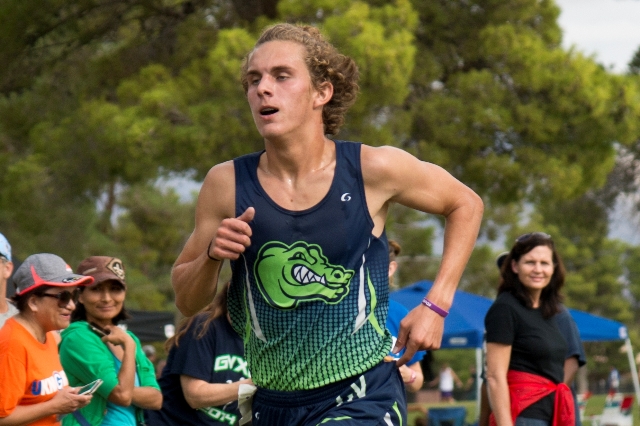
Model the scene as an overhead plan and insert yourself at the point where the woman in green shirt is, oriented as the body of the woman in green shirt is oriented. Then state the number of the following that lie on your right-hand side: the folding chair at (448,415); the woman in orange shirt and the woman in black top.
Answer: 1

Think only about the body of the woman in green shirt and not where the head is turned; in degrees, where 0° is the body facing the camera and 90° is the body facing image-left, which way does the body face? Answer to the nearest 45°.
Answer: approximately 315°

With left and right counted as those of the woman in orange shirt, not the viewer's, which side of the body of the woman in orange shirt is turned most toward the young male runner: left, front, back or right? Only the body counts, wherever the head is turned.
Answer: front

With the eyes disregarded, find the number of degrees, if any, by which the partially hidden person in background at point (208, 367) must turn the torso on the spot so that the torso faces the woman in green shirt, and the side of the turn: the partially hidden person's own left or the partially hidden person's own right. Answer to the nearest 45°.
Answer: approximately 135° to the partially hidden person's own right

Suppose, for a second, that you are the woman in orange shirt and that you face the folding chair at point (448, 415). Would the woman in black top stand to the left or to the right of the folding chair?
right

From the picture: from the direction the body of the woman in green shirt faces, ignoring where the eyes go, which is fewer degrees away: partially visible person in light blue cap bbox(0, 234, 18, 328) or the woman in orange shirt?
the woman in orange shirt

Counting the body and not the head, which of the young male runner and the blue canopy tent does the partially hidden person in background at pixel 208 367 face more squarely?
the young male runner

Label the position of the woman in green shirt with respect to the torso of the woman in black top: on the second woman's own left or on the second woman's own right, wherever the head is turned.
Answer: on the second woman's own right

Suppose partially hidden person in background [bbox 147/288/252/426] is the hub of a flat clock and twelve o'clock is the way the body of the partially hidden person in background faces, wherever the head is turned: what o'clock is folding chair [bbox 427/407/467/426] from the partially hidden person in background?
The folding chair is roughly at 8 o'clock from the partially hidden person in background.

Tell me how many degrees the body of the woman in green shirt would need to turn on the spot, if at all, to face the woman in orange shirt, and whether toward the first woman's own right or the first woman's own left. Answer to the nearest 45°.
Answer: approximately 90° to the first woman's own right

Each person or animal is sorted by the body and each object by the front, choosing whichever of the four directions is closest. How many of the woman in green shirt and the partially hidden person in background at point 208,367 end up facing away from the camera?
0
